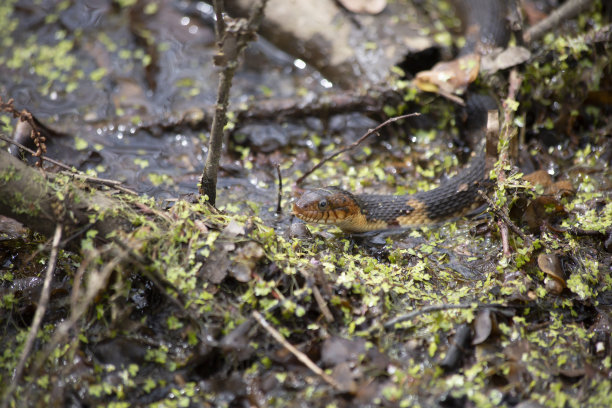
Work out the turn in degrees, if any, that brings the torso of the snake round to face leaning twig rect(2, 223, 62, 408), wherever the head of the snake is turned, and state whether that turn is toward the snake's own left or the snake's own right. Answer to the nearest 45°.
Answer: approximately 45° to the snake's own left

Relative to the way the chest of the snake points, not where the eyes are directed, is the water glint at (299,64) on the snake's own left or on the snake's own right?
on the snake's own right

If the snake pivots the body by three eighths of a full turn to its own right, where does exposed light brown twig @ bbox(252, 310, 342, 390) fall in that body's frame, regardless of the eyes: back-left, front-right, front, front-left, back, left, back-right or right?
back-right

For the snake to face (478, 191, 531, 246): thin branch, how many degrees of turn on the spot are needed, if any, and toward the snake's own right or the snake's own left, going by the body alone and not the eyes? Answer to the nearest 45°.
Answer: approximately 135° to the snake's own left

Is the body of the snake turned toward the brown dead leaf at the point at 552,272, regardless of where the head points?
no

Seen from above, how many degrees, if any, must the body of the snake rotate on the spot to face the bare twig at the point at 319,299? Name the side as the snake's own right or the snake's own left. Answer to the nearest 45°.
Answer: approximately 90° to the snake's own left

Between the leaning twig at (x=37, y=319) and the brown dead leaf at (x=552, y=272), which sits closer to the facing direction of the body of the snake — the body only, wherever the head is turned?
the leaning twig

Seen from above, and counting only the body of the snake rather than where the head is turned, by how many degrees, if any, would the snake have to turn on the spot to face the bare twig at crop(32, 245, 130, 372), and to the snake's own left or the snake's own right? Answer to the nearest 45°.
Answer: approximately 45° to the snake's own left

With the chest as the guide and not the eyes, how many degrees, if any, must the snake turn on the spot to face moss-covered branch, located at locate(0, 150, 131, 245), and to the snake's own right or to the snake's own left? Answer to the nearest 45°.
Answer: approximately 45° to the snake's own left

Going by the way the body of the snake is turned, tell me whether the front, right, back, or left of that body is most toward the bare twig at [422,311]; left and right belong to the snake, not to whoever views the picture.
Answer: left

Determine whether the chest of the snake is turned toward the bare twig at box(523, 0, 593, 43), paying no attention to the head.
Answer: no

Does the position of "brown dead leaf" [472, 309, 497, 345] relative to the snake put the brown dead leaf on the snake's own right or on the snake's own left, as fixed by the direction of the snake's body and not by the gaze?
on the snake's own left

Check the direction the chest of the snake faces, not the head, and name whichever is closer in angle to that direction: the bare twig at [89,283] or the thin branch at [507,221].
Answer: the bare twig

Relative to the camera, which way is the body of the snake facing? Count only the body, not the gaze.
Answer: to the viewer's left

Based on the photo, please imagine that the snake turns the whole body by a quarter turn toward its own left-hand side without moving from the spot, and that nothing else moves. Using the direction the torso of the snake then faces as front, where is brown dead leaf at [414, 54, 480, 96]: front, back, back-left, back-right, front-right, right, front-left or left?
back
